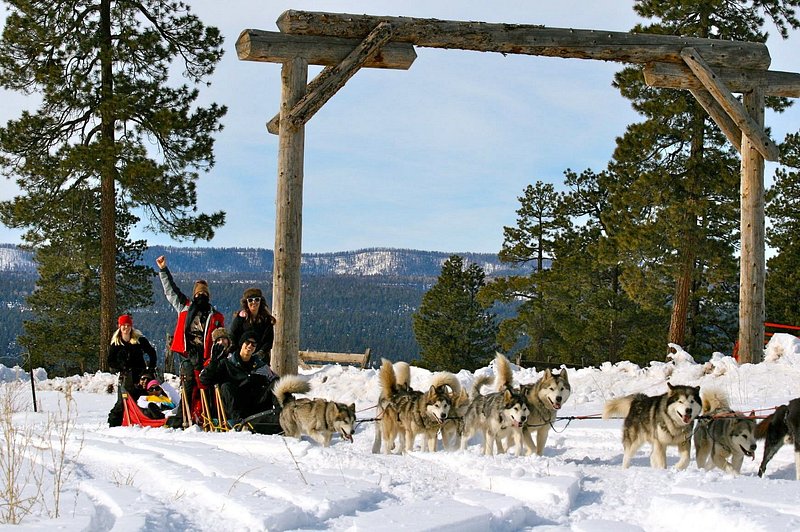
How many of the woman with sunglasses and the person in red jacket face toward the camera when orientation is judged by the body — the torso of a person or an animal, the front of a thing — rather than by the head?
2

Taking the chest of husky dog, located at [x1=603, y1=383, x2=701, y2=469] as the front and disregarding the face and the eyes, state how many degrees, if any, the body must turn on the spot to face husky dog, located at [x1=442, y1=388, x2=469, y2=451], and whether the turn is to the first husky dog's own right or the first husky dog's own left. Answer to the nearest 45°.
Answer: approximately 180°

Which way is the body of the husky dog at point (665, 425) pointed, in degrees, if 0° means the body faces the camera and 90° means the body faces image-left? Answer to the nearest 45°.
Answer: approximately 315°

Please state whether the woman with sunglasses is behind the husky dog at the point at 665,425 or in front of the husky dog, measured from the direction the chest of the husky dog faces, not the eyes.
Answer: behind

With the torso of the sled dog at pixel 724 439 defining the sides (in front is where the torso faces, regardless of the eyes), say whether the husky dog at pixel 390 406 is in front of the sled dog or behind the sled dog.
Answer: behind

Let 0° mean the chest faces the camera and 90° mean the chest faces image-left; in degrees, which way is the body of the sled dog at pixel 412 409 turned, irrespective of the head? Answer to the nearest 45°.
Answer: approximately 315°

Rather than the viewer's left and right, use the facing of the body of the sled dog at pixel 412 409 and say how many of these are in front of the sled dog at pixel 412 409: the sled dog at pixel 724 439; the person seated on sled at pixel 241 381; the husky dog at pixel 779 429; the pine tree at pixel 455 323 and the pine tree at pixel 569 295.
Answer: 2

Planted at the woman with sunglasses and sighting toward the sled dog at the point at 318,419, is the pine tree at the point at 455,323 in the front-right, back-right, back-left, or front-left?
back-left
